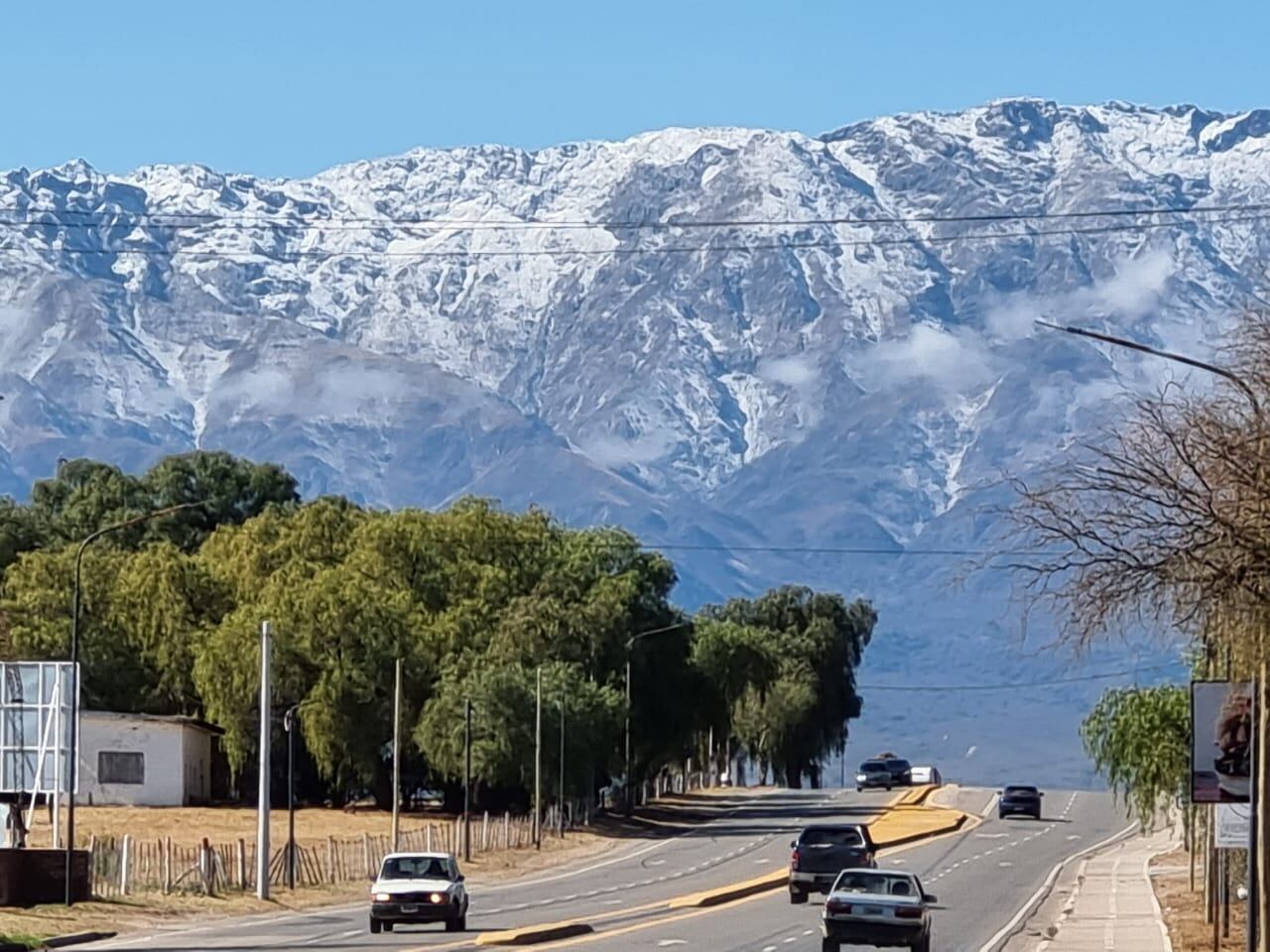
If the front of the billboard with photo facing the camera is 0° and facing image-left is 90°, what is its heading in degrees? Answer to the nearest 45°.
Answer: approximately 0°

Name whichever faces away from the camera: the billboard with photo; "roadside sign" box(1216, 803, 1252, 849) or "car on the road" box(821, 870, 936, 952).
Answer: the car on the road

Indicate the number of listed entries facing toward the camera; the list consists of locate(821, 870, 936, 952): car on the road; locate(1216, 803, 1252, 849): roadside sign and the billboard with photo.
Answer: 2

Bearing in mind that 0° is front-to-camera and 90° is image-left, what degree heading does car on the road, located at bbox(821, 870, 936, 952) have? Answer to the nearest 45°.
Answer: approximately 180°

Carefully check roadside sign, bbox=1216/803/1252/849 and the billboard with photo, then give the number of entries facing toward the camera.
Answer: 2

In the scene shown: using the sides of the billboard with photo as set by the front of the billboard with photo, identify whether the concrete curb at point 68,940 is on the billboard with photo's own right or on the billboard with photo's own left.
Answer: on the billboard with photo's own right

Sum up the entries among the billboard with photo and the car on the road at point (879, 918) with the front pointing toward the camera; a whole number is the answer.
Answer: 1
